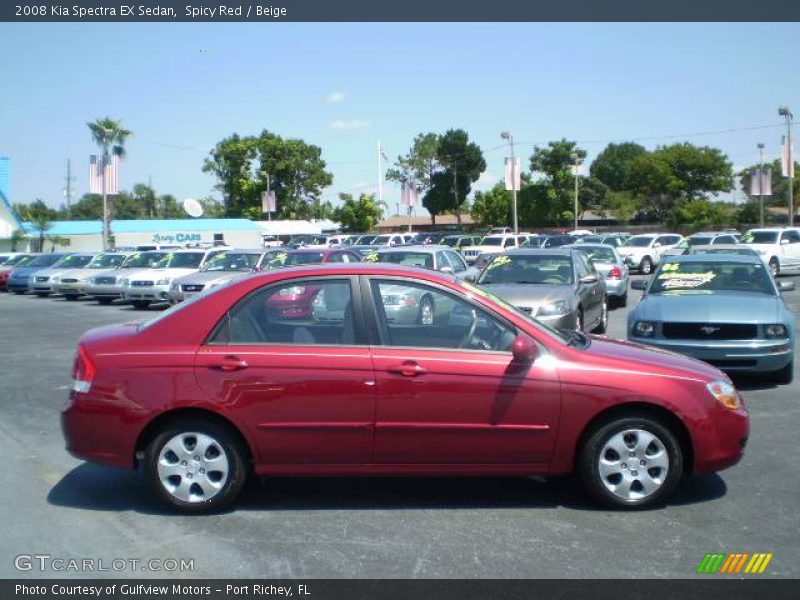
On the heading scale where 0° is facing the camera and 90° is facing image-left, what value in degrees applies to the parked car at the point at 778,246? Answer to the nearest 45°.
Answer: approximately 45°

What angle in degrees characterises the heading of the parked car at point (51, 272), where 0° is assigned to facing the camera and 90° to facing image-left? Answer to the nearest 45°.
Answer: approximately 45°

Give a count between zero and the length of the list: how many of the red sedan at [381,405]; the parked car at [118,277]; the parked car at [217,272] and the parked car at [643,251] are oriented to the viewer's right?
1

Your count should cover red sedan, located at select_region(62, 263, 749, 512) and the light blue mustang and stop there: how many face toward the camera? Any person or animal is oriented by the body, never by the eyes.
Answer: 1

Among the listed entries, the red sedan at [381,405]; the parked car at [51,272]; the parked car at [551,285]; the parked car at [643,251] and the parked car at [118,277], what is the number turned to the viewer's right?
1

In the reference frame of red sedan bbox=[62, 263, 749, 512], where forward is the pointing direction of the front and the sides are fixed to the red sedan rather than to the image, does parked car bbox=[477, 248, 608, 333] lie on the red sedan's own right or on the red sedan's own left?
on the red sedan's own left

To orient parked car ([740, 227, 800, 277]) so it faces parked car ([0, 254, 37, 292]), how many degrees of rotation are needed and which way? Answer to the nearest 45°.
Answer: approximately 45° to its right

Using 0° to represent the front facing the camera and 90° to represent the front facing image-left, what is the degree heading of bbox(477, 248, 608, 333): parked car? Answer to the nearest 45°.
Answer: approximately 45°

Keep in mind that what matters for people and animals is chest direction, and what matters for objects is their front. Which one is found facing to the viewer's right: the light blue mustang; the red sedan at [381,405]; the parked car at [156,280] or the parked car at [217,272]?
the red sedan

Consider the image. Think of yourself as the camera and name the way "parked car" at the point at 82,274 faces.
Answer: facing the viewer and to the left of the viewer

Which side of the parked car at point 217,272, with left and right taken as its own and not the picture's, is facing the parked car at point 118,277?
right

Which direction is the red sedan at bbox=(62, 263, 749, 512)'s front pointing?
to the viewer's right

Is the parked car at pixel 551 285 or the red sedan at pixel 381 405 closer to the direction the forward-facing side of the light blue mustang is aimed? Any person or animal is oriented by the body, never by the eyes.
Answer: the red sedan

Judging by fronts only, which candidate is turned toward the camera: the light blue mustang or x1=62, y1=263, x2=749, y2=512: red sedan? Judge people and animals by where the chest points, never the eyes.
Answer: the light blue mustang
